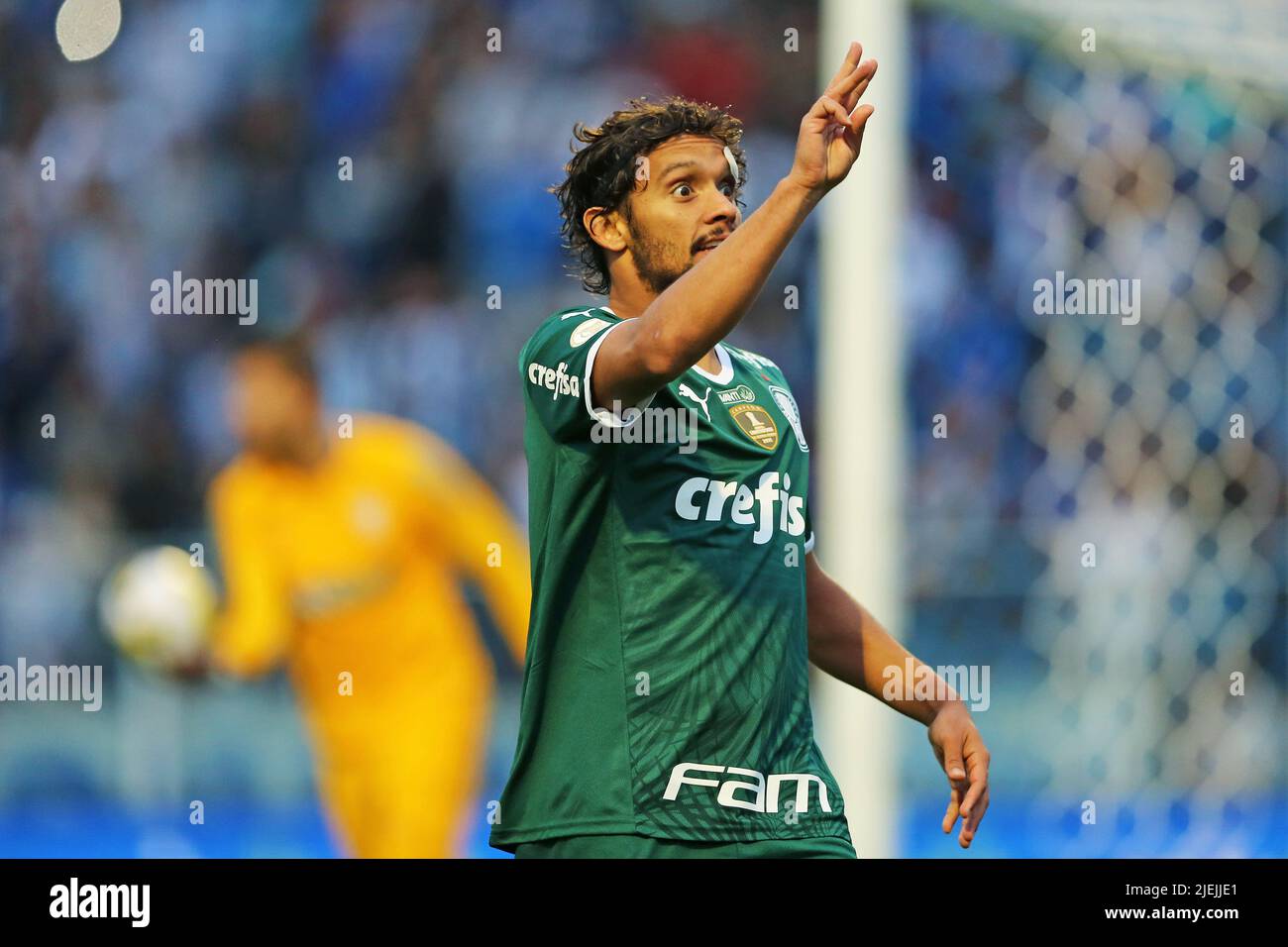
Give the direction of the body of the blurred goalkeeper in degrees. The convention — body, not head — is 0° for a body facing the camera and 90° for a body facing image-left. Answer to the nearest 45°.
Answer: approximately 45°

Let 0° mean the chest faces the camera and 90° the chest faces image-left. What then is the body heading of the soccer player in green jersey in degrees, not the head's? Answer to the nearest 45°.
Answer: approximately 315°
